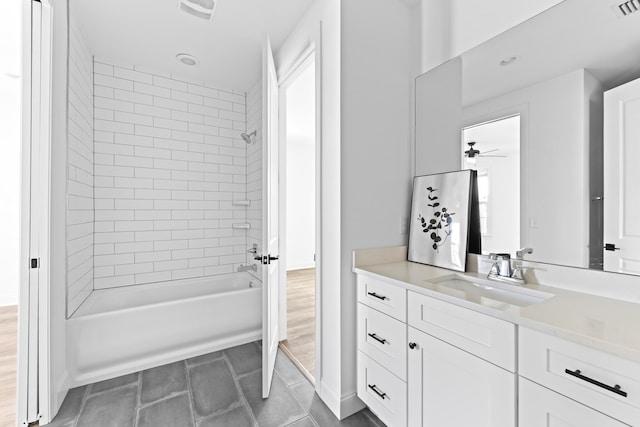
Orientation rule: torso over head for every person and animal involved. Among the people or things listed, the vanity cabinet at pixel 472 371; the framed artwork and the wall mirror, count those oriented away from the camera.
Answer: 0

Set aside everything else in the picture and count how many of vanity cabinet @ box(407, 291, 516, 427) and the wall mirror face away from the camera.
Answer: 0

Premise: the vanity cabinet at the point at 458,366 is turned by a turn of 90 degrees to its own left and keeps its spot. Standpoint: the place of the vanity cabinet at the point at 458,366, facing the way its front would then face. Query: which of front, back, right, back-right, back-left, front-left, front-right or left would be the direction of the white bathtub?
back-right

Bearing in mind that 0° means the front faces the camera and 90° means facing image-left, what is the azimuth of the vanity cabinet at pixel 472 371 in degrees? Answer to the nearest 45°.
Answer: approximately 45°

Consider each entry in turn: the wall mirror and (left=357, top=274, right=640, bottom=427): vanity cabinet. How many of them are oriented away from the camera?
0

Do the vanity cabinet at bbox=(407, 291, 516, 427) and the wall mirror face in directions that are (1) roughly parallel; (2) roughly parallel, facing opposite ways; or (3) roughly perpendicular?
roughly parallel

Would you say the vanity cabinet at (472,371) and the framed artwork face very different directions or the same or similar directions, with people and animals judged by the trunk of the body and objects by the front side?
same or similar directions

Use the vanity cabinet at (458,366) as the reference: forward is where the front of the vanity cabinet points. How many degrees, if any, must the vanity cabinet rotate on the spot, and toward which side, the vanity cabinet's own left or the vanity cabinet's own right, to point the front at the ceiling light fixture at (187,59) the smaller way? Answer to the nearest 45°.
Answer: approximately 45° to the vanity cabinet's own right
